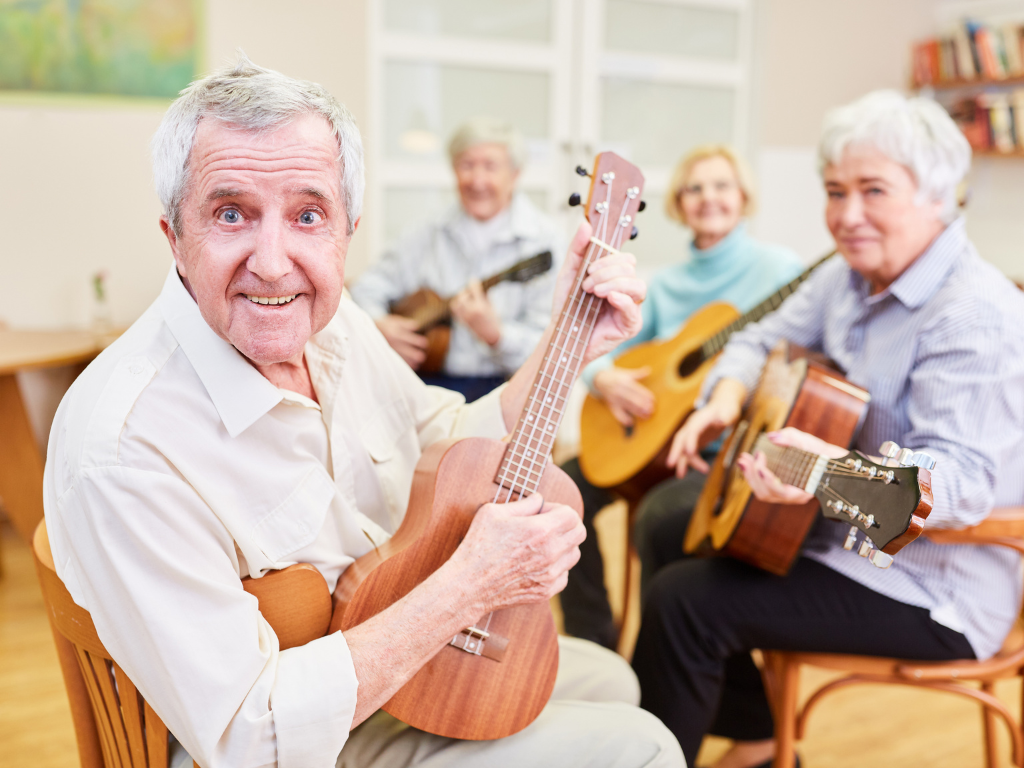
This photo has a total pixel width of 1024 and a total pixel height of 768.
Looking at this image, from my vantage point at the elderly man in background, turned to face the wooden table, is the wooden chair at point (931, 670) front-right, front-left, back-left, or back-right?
back-left

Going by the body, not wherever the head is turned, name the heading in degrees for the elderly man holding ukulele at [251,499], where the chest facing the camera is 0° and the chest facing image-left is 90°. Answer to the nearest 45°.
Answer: approximately 315°

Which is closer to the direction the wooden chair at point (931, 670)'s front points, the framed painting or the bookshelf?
the framed painting

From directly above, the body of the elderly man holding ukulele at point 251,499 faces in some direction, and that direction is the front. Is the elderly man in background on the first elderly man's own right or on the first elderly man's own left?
on the first elderly man's own left

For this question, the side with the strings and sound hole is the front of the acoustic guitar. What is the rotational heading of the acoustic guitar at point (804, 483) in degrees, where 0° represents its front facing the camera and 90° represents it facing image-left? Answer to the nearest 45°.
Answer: approximately 45°

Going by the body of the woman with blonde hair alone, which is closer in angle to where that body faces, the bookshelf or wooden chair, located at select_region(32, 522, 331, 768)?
the wooden chair

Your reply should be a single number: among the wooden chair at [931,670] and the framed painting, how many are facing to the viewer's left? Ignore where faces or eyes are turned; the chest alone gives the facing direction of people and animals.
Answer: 1

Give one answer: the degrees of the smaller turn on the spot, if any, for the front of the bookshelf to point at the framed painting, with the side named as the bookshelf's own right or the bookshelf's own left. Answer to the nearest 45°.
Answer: approximately 45° to the bookshelf's own right
